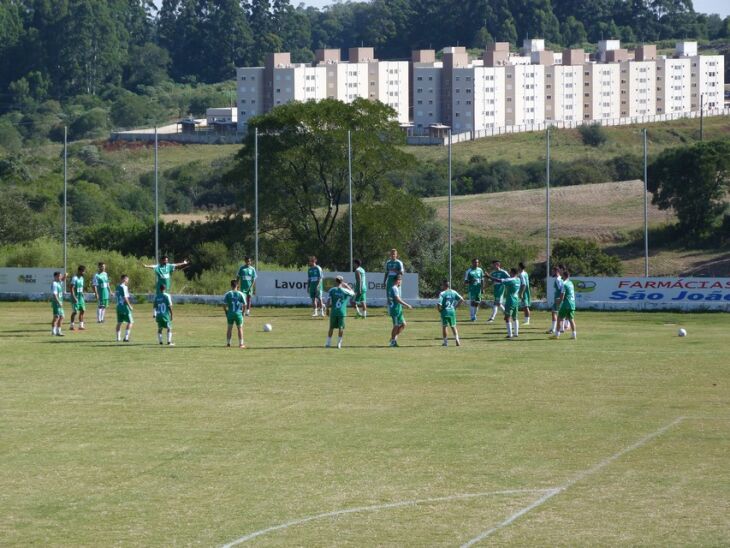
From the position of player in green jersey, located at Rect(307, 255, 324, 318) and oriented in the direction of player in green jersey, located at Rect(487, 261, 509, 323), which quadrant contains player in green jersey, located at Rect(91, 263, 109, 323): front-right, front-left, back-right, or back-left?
back-right

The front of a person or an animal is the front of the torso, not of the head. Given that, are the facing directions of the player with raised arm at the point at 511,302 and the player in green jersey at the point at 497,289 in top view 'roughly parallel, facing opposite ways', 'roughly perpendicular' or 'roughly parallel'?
roughly perpendicular

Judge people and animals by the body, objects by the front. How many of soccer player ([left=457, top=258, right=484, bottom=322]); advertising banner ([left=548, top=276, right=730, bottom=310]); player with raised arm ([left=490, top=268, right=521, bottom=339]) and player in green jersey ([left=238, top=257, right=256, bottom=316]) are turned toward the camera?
3

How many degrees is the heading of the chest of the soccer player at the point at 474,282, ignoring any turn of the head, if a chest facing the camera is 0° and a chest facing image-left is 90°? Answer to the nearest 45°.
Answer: approximately 0°

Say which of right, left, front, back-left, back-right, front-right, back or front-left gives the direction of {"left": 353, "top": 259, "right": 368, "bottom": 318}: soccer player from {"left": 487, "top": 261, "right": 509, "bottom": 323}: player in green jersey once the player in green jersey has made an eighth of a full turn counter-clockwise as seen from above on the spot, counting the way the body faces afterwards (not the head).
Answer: right

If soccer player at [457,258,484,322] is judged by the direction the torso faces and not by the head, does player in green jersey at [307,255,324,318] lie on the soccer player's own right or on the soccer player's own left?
on the soccer player's own right

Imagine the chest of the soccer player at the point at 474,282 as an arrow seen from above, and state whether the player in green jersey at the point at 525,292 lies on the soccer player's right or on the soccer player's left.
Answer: on the soccer player's left

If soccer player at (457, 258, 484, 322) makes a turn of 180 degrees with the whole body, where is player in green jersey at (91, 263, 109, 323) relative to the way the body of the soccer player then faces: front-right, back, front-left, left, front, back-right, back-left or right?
left

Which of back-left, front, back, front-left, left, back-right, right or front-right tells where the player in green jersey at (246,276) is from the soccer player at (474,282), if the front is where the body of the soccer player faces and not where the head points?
right

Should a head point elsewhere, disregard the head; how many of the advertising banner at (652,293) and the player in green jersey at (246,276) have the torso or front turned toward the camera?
2
